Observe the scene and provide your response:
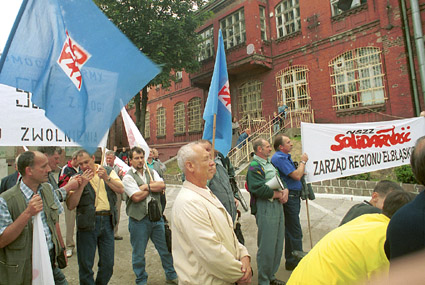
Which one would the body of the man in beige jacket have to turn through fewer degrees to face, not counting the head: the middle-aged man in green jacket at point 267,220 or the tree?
the middle-aged man in green jacket

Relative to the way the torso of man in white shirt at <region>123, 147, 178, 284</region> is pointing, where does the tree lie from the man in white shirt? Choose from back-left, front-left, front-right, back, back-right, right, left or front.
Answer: back-left

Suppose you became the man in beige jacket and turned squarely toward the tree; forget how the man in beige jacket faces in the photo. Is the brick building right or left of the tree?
right

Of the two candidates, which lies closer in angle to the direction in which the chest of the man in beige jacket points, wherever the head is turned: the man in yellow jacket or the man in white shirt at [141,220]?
the man in yellow jacket

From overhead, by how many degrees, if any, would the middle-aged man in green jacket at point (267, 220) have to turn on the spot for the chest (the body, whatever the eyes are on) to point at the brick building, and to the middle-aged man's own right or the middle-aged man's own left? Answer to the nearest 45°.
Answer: approximately 90° to the middle-aged man's own left

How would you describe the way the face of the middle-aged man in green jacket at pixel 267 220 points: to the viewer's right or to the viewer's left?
to the viewer's right

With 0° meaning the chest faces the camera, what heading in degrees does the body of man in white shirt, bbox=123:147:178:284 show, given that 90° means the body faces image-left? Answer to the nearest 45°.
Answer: approximately 315°

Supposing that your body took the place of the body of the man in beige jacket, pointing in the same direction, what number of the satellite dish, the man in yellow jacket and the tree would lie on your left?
2

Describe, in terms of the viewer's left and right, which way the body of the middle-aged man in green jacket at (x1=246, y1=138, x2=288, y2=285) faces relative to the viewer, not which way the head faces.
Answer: facing to the right of the viewer
